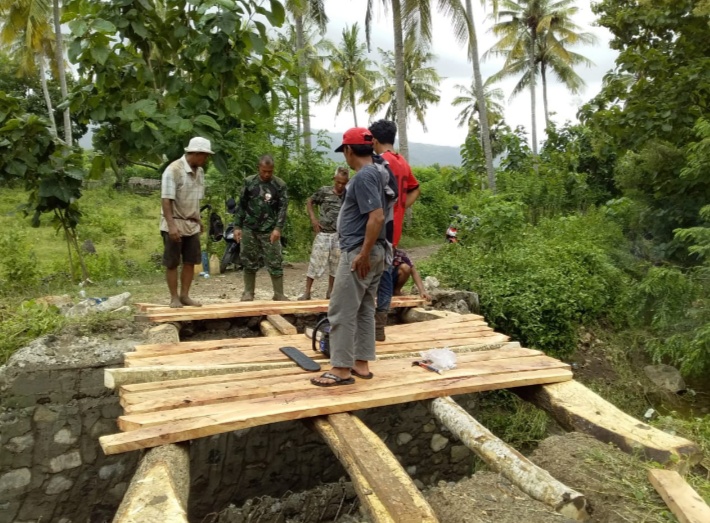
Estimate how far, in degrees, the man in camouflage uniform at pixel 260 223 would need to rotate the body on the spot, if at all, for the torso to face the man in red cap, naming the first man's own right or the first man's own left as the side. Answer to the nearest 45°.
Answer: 0° — they already face them

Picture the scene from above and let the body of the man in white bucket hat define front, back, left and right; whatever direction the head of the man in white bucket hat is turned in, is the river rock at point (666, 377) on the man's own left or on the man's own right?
on the man's own left

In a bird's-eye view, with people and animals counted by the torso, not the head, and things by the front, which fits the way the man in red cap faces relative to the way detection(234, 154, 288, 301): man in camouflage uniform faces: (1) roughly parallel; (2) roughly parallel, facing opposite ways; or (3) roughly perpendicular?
roughly perpendicular

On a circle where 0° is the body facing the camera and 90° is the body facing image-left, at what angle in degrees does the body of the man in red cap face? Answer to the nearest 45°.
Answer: approximately 90°

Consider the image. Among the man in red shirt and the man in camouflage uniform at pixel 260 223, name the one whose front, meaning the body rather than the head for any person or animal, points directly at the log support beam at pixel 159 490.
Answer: the man in camouflage uniform
